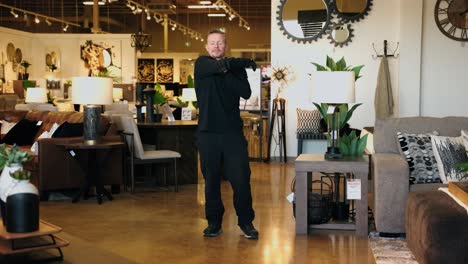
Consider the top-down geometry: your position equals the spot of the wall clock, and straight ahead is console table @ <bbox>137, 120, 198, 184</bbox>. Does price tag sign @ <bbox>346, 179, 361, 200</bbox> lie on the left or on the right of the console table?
left

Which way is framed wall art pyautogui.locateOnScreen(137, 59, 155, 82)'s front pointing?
toward the camera

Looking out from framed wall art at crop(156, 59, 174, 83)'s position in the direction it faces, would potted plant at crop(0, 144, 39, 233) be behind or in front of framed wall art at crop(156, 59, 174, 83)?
in front

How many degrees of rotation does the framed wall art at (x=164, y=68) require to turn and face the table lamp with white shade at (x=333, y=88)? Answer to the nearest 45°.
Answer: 0° — it already faces it

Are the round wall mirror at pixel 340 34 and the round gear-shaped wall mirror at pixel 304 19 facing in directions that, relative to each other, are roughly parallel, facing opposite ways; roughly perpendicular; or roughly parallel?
roughly parallel

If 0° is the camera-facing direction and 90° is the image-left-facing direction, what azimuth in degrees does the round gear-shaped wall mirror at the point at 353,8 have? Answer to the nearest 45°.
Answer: approximately 0°

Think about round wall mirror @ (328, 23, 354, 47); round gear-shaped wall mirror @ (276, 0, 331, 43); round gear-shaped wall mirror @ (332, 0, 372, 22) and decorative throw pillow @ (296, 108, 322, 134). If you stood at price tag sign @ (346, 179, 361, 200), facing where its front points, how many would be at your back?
4

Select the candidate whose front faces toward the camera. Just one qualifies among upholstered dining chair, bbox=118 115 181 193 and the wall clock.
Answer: the wall clock

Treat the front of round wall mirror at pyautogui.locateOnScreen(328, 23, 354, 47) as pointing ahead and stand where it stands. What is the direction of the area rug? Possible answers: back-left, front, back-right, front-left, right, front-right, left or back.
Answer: front

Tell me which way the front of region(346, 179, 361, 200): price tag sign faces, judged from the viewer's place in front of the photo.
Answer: facing the viewer

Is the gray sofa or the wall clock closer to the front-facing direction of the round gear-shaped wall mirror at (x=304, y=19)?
the gray sofa

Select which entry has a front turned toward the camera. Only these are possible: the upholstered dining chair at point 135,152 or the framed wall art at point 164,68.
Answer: the framed wall art

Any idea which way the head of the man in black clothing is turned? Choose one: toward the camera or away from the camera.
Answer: toward the camera

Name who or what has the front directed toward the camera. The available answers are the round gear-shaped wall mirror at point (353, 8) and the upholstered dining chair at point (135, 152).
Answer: the round gear-shaped wall mirror

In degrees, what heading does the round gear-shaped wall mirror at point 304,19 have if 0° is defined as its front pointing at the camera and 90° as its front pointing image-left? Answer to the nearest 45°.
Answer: approximately 0°

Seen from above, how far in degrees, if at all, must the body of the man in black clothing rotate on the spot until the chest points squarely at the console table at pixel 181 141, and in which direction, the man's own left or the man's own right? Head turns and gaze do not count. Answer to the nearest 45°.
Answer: approximately 180°

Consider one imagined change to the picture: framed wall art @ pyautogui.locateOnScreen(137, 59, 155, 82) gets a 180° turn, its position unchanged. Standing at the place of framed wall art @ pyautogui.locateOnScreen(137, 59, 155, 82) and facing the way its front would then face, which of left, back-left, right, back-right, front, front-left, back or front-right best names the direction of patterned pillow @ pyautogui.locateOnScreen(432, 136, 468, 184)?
back
